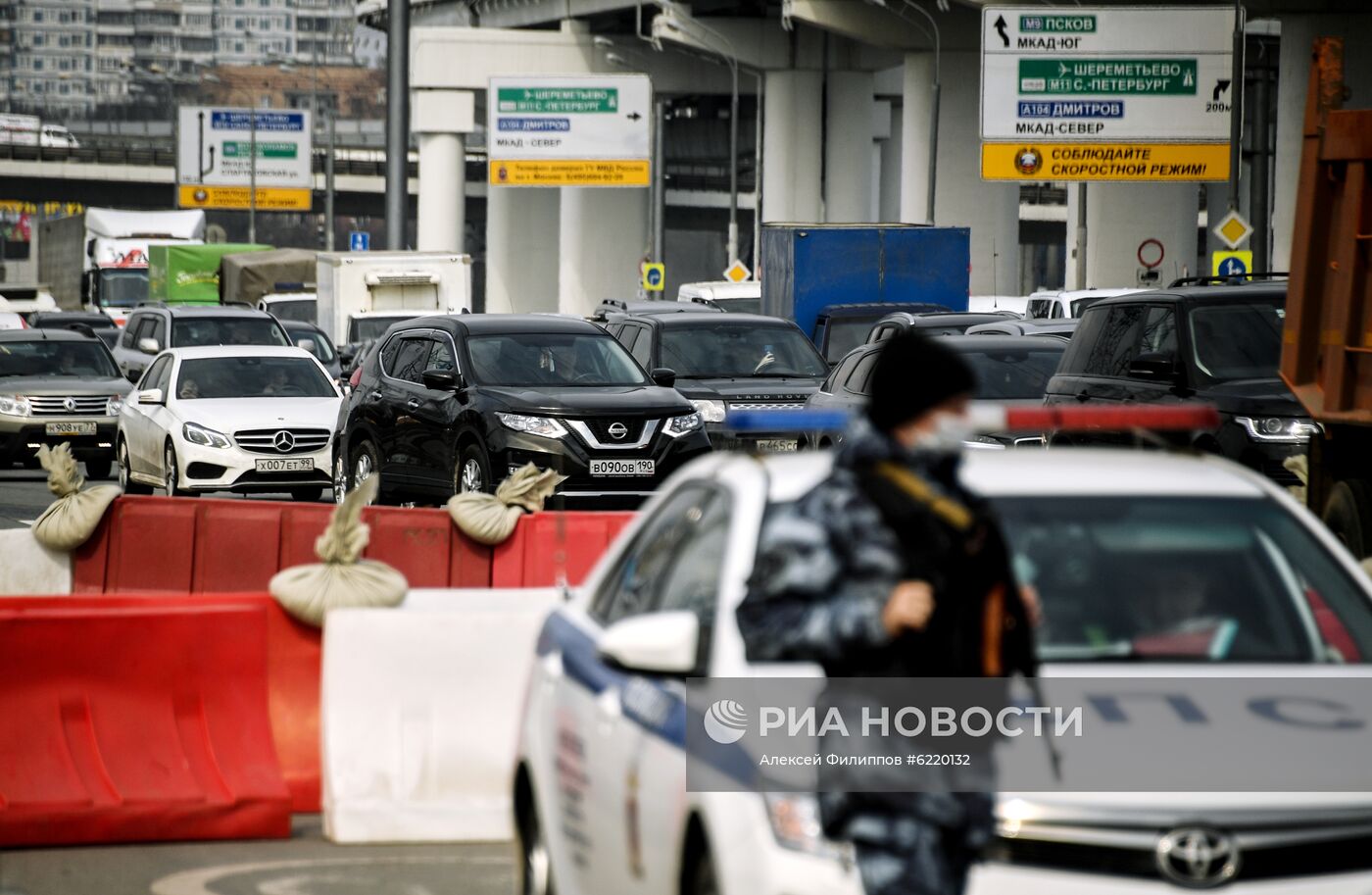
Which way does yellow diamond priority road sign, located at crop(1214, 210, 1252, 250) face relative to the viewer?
toward the camera

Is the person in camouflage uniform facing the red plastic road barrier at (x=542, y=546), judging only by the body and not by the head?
no

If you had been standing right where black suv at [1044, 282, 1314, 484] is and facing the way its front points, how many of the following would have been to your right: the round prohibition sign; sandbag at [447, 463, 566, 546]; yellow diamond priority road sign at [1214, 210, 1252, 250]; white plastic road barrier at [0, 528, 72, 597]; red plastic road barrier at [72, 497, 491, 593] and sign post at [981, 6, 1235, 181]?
3

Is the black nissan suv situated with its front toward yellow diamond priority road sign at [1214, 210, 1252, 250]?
no

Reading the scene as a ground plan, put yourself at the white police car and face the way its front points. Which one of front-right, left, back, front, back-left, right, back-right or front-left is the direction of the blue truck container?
back-left

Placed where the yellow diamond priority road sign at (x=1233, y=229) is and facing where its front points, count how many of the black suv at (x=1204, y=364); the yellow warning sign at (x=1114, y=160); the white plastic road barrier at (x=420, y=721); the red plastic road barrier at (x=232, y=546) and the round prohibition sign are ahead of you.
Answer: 3

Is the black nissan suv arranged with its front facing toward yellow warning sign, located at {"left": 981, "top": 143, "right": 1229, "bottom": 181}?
no

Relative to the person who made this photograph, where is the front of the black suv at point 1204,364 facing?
facing the viewer and to the right of the viewer

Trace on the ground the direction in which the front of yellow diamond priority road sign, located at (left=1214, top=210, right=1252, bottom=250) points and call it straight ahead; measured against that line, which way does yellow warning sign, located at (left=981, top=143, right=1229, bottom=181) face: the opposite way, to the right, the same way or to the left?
the same way

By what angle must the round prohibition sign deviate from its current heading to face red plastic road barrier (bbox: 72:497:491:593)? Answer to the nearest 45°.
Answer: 0° — it already faces it

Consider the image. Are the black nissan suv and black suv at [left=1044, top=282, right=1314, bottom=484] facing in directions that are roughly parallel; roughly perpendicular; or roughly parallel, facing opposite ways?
roughly parallel

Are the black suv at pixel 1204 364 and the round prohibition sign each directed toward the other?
no

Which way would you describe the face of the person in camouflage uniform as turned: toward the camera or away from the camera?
toward the camera

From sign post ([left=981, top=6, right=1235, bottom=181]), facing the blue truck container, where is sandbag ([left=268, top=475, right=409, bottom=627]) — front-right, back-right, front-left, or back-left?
front-left

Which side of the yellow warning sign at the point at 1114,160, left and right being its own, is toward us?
front

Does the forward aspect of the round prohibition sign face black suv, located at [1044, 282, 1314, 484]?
yes

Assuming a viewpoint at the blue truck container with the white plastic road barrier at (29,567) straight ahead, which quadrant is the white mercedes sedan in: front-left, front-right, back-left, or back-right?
front-right

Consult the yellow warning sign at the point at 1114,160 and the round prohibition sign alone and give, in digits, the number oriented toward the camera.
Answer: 2

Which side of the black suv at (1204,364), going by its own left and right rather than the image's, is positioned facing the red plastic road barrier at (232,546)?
right

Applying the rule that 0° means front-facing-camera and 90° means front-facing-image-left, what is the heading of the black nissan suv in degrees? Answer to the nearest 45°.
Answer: approximately 315°
